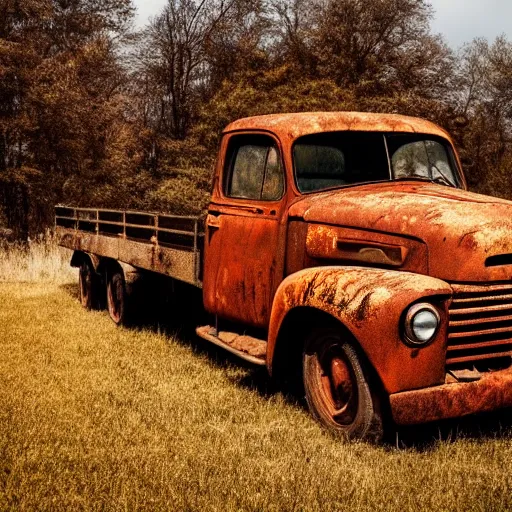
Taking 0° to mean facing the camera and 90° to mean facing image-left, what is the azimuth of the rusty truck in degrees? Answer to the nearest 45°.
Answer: approximately 315°
